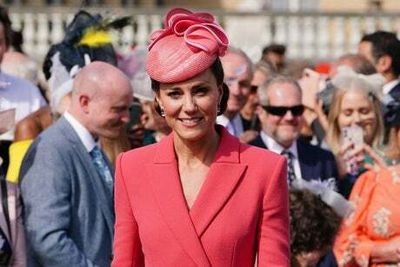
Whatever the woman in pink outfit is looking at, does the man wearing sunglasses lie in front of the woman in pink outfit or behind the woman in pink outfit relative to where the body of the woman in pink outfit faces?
behind

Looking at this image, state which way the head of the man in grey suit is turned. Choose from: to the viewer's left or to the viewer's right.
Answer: to the viewer's right

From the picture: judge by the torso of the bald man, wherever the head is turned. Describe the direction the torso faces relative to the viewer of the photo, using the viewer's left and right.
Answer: facing the viewer

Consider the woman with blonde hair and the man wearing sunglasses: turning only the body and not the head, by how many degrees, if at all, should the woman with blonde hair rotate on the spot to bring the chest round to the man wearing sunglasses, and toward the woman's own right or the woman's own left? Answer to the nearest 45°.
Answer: approximately 45° to the woman's own right

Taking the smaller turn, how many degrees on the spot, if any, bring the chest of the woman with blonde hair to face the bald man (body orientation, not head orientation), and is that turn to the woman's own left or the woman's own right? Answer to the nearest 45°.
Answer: approximately 90° to the woman's own right

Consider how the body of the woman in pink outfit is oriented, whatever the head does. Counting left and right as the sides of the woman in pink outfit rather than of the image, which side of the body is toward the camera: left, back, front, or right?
front

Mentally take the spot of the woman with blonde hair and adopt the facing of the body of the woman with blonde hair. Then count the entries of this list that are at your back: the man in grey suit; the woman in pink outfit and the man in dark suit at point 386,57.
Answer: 1
